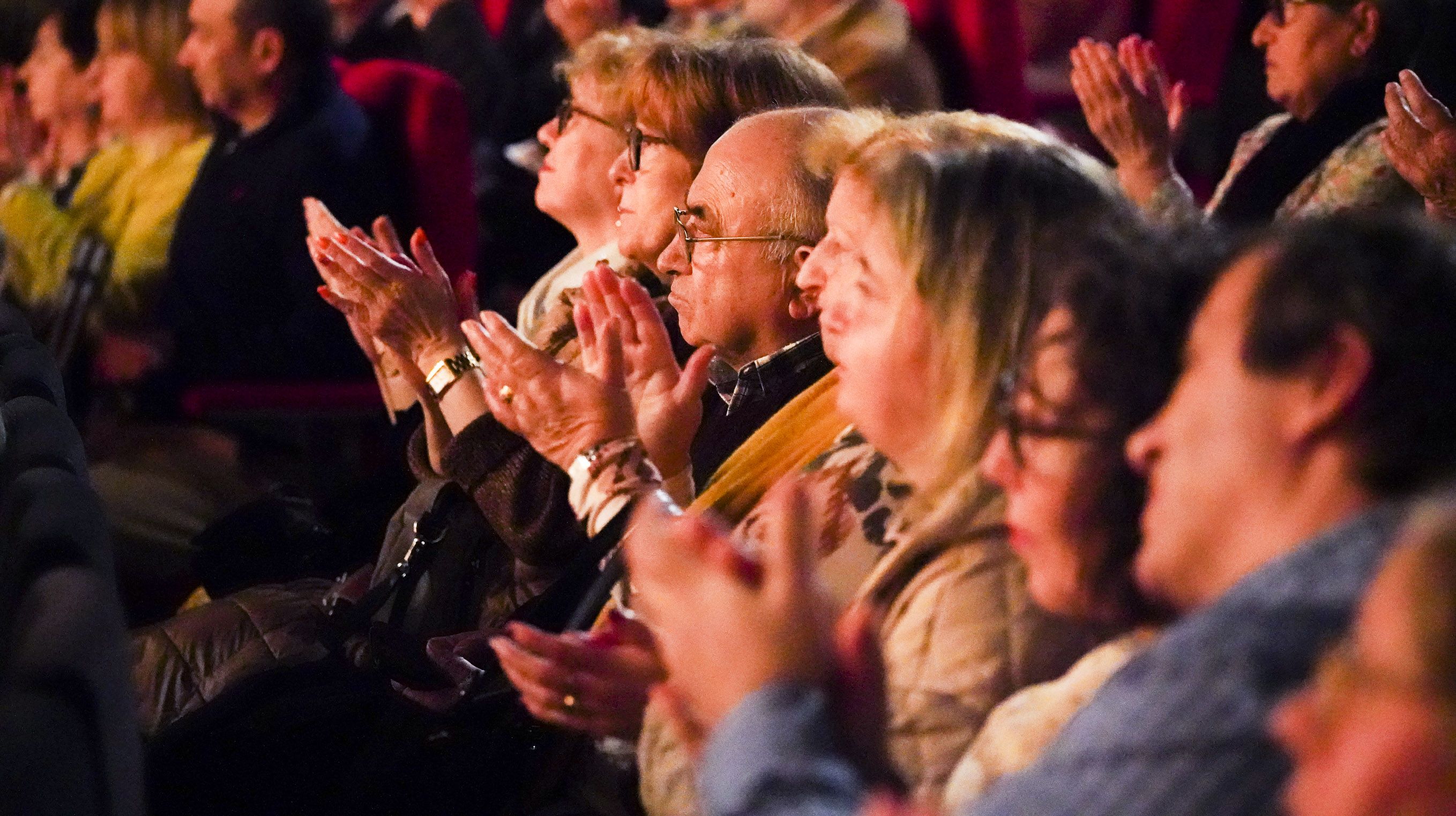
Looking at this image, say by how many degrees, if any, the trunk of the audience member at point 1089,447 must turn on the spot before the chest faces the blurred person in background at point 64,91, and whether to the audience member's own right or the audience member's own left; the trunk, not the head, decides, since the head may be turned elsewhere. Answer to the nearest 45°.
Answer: approximately 45° to the audience member's own right

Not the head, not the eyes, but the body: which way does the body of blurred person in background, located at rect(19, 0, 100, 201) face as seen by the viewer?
to the viewer's left

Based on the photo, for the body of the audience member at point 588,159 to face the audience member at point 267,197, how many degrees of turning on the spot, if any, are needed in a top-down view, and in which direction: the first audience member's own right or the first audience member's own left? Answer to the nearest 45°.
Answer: approximately 45° to the first audience member's own right

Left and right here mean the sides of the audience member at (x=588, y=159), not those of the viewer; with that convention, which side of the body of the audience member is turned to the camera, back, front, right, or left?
left

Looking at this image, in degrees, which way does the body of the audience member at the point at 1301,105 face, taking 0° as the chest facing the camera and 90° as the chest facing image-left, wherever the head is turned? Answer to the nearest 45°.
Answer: approximately 90°

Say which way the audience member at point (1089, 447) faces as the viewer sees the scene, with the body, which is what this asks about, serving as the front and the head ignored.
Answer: to the viewer's left

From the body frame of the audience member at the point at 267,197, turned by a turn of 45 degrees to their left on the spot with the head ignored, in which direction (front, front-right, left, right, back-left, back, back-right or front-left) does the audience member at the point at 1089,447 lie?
front-left

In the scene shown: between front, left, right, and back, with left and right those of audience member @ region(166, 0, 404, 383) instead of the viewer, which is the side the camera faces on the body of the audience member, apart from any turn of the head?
left

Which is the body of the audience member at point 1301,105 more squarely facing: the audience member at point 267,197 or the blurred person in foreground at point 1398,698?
the audience member

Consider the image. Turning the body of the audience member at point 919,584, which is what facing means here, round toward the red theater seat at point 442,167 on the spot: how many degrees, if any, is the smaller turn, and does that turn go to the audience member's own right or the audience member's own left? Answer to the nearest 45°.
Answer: approximately 90° to the audience member's own right

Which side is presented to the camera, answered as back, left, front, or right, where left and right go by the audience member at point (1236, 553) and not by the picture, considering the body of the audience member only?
left

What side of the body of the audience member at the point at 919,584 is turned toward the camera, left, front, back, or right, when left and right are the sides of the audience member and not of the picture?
left

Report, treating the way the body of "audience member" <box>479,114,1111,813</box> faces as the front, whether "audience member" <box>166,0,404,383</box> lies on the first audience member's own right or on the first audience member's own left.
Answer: on the first audience member's own right
